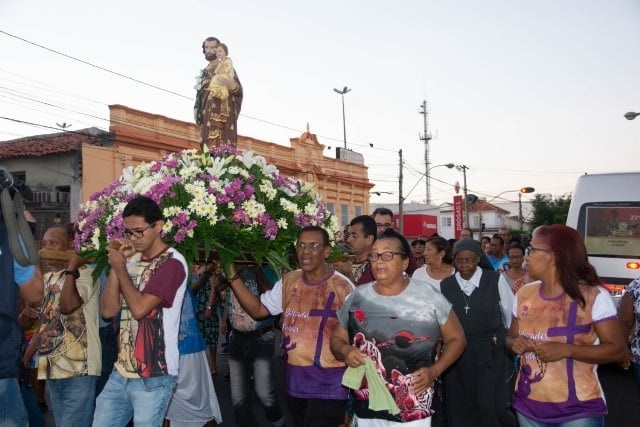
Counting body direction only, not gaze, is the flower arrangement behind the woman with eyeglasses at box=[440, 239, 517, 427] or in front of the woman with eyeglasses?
in front

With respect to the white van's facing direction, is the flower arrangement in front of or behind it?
behind

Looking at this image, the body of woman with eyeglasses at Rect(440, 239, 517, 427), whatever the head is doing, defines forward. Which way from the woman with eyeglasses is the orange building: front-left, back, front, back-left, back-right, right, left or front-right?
back-right

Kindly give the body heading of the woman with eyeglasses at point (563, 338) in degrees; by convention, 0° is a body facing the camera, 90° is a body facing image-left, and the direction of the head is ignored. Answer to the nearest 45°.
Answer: approximately 45°

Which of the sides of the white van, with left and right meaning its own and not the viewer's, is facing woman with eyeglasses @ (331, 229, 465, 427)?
back

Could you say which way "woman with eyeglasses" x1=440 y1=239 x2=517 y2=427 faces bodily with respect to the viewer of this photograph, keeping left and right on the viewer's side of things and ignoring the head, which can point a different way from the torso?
facing the viewer

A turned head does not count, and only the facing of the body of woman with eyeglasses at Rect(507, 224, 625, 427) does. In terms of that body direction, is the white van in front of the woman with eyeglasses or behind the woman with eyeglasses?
behind

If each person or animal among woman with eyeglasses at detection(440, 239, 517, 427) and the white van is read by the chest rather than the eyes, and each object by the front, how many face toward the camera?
1

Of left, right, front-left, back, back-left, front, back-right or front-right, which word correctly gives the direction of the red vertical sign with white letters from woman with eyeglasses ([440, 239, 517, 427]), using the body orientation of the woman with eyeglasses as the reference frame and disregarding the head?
back

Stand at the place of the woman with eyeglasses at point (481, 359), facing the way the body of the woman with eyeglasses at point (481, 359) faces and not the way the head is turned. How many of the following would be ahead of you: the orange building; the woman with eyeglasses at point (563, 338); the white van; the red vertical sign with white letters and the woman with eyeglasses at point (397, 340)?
2

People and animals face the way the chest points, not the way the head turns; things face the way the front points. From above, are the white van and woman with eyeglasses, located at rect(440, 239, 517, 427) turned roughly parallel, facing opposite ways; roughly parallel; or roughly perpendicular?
roughly parallel, facing opposite ways
